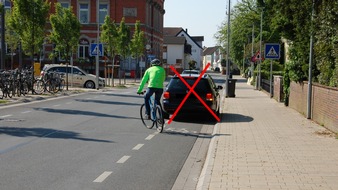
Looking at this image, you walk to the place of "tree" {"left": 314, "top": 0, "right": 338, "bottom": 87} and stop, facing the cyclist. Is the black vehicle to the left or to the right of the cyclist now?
right

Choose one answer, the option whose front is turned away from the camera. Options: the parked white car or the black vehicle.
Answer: the black vehicle

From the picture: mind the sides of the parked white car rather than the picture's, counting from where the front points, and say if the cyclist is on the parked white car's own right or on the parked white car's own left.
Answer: on the parked white car's own right

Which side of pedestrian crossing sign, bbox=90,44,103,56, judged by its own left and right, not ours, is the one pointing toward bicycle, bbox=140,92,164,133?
front

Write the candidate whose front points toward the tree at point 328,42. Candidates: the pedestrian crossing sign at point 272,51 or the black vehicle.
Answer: the pedestrian crossing sign

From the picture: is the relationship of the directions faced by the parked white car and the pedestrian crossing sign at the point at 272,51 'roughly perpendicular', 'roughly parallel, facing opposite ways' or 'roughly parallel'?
roughly perpendicular

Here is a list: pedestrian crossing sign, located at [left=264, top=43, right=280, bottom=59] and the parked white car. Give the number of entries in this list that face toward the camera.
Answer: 1

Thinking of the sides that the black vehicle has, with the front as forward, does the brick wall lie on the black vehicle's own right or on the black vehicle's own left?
on the black vehicle's own right

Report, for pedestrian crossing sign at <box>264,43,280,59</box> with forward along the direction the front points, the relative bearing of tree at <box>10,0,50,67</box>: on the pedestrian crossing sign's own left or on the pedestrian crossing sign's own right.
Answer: on the pedestrian crossing sign's own right

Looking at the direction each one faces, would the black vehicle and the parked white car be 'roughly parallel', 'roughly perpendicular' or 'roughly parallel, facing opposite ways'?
roughly perpendicular

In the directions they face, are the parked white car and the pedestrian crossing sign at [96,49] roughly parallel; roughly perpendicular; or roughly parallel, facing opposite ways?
roughly perpendicular

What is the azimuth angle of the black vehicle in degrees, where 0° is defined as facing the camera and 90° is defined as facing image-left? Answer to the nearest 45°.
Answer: approximately 180°

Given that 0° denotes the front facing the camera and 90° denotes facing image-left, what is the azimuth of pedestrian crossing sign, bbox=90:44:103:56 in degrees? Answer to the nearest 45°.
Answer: approximately 0°
